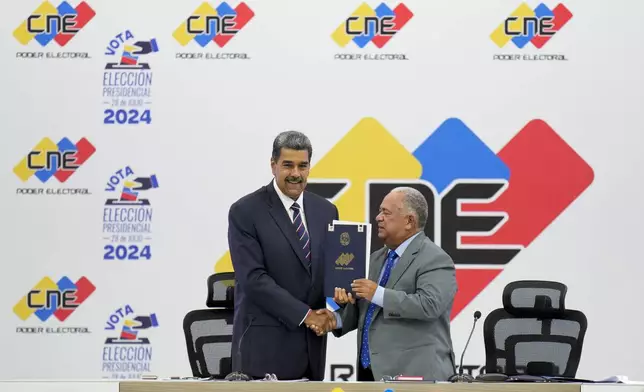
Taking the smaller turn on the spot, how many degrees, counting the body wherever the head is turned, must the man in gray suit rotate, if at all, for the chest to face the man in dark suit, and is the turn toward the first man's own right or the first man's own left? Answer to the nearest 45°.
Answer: approximately 45° to the first man's own right

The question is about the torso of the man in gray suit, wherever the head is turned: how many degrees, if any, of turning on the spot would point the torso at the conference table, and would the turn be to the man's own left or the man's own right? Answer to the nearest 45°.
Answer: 0° — they already face it

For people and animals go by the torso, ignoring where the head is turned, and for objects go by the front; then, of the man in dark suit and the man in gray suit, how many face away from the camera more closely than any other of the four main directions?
0

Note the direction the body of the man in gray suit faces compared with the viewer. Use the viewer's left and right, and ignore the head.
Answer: facing the viewer and to the left of the viewer

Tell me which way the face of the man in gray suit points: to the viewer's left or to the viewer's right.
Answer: to the viewer's left

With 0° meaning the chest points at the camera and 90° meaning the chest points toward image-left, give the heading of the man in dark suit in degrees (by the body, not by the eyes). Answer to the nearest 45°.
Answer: approximately 315°

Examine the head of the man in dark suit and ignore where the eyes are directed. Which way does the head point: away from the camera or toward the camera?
toward the camera

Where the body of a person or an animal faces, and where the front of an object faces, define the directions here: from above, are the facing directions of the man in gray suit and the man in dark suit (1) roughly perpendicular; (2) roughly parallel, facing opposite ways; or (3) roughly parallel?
roughly perpendicular
